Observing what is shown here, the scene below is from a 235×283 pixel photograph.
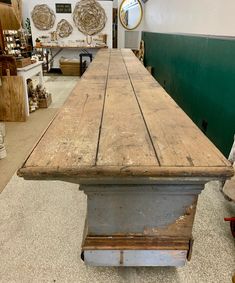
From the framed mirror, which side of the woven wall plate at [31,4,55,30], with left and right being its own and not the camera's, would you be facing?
left

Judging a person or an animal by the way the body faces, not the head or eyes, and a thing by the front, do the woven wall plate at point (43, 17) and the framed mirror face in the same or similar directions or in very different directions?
same or similar directions

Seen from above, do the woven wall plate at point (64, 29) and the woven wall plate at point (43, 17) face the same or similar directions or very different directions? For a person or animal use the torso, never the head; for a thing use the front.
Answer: same or similar directions

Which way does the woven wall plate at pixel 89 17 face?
toward the camera

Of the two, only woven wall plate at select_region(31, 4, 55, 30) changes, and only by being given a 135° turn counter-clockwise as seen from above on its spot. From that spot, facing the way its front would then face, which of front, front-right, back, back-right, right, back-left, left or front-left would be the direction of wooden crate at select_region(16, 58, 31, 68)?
back-right

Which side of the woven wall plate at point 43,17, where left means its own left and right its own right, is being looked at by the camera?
front

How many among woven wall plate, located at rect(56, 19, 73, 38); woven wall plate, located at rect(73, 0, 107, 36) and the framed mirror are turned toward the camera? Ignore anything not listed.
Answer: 3

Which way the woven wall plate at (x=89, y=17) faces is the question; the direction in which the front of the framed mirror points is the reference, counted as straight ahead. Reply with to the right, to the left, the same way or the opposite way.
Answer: the same way

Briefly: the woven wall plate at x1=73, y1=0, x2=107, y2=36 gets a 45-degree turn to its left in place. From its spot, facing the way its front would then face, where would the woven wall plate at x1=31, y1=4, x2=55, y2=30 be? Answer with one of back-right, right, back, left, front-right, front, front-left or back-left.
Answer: back-right

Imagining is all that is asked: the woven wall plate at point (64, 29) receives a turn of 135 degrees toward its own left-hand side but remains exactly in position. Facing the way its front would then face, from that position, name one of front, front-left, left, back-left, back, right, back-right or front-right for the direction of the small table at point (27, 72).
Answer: back-right

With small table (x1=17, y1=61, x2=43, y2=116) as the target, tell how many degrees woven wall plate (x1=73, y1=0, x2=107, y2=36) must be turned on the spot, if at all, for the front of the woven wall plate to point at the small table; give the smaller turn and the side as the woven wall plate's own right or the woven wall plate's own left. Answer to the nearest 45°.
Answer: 0° — it already faces it

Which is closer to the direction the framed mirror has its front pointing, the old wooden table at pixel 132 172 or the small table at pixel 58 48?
the old wooden table

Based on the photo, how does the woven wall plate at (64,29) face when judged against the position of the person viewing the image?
facing the viewer

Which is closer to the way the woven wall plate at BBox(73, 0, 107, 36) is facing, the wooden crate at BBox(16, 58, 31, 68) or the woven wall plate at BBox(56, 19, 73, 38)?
the wooden crate

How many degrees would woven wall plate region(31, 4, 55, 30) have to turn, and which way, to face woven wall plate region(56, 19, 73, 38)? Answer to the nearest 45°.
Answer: approximately 90° to its left
